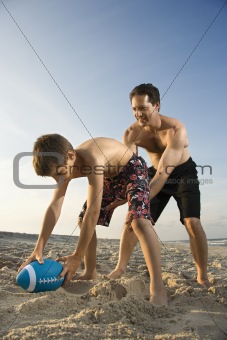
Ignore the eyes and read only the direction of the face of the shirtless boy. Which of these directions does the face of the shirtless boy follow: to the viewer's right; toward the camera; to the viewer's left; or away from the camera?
to the viewer's left

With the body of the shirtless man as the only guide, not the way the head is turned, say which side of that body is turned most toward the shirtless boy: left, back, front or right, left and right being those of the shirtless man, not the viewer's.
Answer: front

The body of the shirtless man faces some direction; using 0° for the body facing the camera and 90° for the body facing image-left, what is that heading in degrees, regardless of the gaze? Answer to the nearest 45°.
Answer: approximately 45°

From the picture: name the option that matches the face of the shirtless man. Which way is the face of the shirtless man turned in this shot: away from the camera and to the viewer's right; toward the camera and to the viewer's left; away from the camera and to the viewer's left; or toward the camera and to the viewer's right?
toward the camera and to the viewer's left
